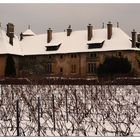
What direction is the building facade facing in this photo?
toward the camera
